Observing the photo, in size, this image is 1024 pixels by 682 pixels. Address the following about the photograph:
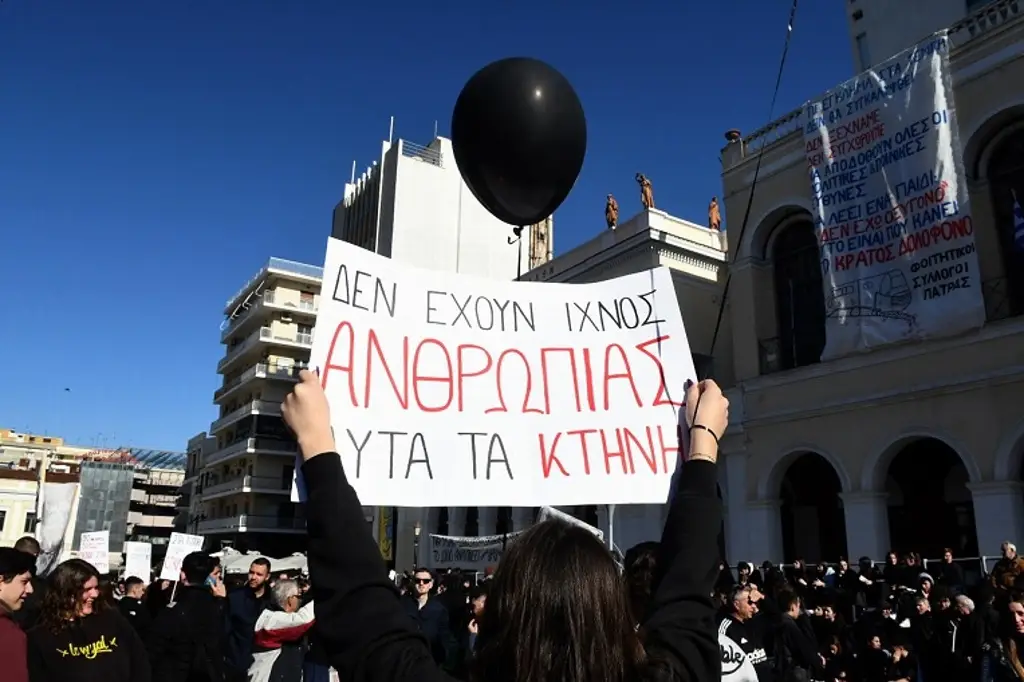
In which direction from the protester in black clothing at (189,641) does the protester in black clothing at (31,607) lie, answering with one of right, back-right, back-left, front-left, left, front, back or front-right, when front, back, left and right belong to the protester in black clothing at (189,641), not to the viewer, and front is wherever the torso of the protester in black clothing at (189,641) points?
left

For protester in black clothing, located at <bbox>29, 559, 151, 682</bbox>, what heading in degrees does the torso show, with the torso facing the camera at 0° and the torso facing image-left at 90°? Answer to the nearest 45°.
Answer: approximately 0°

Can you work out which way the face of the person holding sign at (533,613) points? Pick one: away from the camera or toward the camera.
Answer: away from the camera

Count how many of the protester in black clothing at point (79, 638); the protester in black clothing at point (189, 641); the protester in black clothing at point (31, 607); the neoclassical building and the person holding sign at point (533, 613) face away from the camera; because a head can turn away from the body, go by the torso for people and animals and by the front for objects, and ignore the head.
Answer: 2

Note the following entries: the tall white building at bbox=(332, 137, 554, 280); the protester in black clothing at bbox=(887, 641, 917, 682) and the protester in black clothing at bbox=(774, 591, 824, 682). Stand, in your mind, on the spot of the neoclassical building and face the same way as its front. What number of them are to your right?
1

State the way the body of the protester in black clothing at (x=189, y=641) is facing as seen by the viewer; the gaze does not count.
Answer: away from the camera

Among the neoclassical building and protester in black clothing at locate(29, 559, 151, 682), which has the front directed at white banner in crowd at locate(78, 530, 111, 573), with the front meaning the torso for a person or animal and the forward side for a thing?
the neoclassical building

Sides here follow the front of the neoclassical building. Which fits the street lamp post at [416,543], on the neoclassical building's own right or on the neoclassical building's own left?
on the neoclassical building's own right

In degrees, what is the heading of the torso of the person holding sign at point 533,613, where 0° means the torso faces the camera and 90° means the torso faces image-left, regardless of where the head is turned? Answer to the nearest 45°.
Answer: approximately 180°

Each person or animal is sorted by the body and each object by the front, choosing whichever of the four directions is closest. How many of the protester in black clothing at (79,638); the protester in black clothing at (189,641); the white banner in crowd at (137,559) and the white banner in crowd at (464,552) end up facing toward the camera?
3

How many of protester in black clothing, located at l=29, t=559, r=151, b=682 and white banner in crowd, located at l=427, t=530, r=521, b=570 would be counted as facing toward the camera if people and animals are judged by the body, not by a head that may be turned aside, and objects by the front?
2
